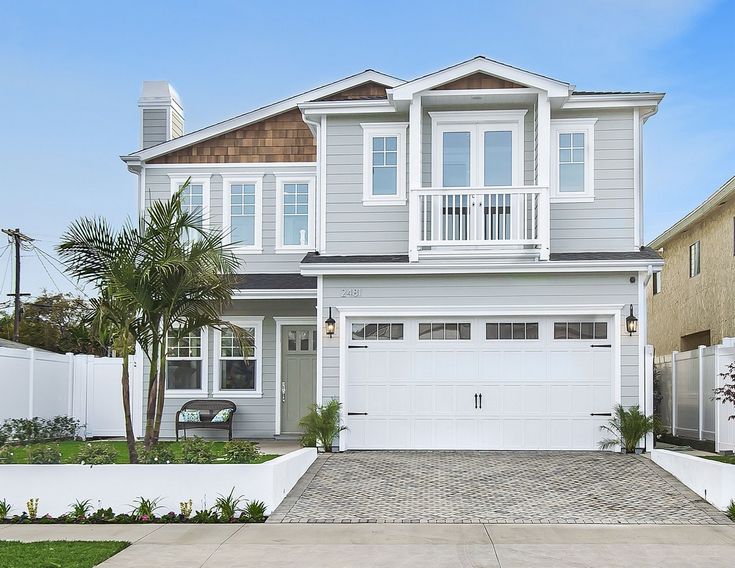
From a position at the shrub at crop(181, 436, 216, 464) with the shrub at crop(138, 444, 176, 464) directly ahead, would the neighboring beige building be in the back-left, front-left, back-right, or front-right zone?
back-right

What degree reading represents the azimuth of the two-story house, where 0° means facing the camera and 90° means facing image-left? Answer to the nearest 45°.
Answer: approximately 0°

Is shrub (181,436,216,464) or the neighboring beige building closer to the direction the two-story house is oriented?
the shrub

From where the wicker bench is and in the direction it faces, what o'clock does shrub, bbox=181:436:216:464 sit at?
The shrub is roughly at 12 o'clock from the wicker bench.

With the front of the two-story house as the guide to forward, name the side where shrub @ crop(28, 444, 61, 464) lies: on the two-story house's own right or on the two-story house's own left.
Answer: on the two-story house's own right

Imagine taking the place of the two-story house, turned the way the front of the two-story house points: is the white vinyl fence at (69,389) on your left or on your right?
on your right

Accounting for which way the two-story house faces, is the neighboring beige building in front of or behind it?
behind

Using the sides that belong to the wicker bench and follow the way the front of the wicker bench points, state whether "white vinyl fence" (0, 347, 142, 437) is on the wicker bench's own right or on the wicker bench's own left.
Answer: on the wicker bench's own right

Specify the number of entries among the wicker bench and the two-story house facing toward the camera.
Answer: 2
